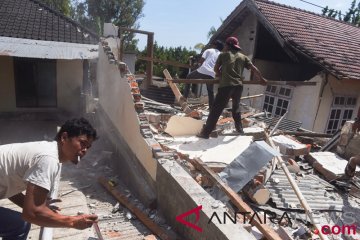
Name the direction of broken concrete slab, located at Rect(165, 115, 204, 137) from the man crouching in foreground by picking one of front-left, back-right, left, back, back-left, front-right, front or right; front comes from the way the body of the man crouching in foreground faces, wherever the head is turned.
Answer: front-left

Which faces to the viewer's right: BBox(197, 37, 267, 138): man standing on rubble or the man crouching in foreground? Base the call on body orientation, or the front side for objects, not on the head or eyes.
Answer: the man crouching in foreground

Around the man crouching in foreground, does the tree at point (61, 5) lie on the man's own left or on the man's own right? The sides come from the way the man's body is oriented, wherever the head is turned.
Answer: on the man's own left

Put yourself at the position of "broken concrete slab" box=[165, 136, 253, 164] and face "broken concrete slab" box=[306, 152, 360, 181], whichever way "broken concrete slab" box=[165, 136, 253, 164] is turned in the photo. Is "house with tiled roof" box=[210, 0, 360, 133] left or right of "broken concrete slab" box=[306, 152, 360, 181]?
left

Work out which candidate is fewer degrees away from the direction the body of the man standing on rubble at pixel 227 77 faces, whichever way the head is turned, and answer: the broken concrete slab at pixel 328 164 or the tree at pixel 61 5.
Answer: the tree

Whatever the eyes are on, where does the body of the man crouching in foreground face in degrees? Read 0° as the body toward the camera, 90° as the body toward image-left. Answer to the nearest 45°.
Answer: approximately 270°
